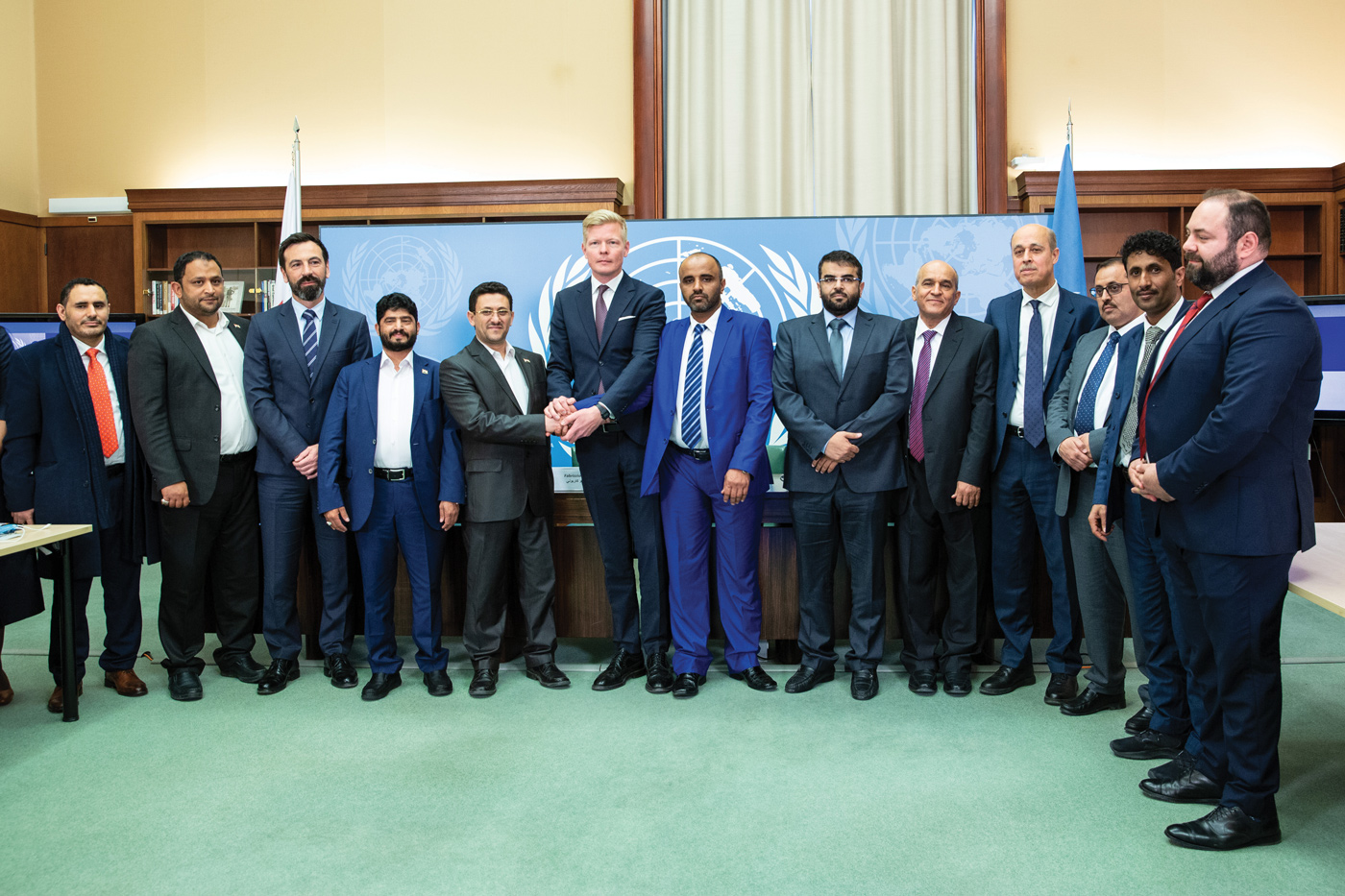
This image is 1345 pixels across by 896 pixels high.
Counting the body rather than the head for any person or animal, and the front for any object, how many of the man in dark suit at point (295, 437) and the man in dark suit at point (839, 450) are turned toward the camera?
2

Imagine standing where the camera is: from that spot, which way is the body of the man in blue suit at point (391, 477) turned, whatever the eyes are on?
toward the camera

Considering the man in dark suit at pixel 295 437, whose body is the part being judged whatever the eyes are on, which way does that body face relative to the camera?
toward the camera

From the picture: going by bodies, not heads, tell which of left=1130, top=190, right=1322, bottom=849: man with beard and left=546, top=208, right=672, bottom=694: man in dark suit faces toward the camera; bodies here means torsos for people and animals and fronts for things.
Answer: the man in dark suit

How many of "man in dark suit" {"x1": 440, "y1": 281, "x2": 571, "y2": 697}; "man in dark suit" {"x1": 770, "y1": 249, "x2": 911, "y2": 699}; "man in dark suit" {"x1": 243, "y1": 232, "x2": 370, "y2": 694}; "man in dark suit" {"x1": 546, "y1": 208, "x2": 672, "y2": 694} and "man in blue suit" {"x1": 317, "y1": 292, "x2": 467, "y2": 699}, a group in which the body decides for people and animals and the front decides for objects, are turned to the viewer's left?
0

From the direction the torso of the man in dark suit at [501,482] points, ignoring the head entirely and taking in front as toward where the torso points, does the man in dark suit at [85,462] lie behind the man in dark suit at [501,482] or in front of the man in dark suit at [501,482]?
behind

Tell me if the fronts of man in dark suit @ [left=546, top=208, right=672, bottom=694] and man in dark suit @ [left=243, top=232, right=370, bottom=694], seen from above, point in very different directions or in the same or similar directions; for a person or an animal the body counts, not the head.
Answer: same or similar directions

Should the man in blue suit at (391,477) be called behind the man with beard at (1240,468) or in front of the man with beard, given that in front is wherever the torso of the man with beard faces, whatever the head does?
in front

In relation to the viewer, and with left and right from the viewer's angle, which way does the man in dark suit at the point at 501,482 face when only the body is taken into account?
facing the viewer and to the right of the viewer

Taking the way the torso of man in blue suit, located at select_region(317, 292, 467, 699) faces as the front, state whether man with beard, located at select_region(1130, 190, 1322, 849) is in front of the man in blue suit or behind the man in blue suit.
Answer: in front

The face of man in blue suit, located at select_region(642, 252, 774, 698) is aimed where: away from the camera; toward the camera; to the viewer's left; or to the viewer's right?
toward the camera

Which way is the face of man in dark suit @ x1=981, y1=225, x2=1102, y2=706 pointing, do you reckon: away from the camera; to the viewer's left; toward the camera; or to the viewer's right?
toward the camera

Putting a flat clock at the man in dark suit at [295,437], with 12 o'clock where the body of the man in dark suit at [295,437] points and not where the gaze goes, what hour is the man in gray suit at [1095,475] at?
the man in gray suit at [1095,475] is roughly at 10 o'clock from the man in dark suit at [295,437].

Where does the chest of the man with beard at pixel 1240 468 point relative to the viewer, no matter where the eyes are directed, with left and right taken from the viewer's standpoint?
facing to the left of the viewer

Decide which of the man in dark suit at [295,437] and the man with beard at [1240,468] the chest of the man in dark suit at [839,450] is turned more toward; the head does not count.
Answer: the man with beard

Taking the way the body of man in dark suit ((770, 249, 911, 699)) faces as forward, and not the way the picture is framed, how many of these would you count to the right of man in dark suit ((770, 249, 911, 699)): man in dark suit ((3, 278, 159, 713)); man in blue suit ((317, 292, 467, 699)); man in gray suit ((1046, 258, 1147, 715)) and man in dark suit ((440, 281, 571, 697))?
3

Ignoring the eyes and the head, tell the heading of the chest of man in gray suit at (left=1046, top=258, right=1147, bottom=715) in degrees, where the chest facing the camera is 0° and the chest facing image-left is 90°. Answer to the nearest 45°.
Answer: approximately 45°

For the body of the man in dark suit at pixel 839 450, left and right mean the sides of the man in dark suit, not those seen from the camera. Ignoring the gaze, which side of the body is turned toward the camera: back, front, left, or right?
front
